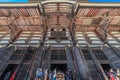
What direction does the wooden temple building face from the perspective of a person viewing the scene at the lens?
facing the viewer
